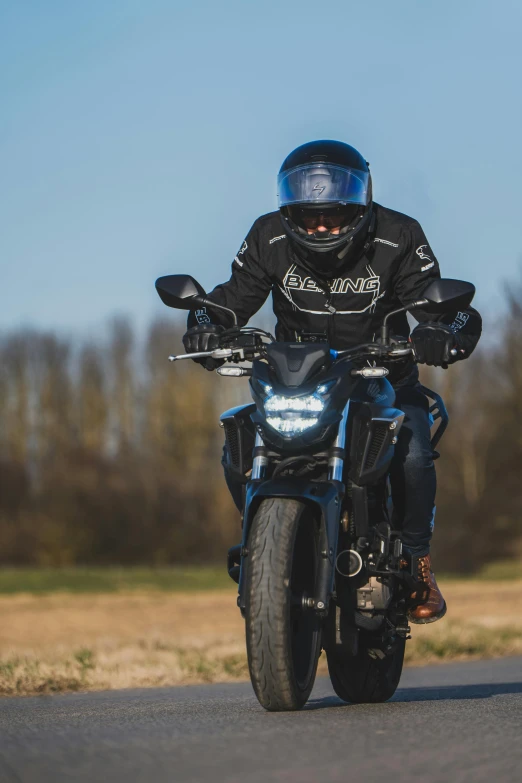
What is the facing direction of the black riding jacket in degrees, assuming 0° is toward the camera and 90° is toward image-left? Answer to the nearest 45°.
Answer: approximately 0°

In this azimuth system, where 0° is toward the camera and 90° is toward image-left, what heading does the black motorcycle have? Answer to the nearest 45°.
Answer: approximately 0°

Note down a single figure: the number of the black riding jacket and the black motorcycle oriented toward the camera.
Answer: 2
